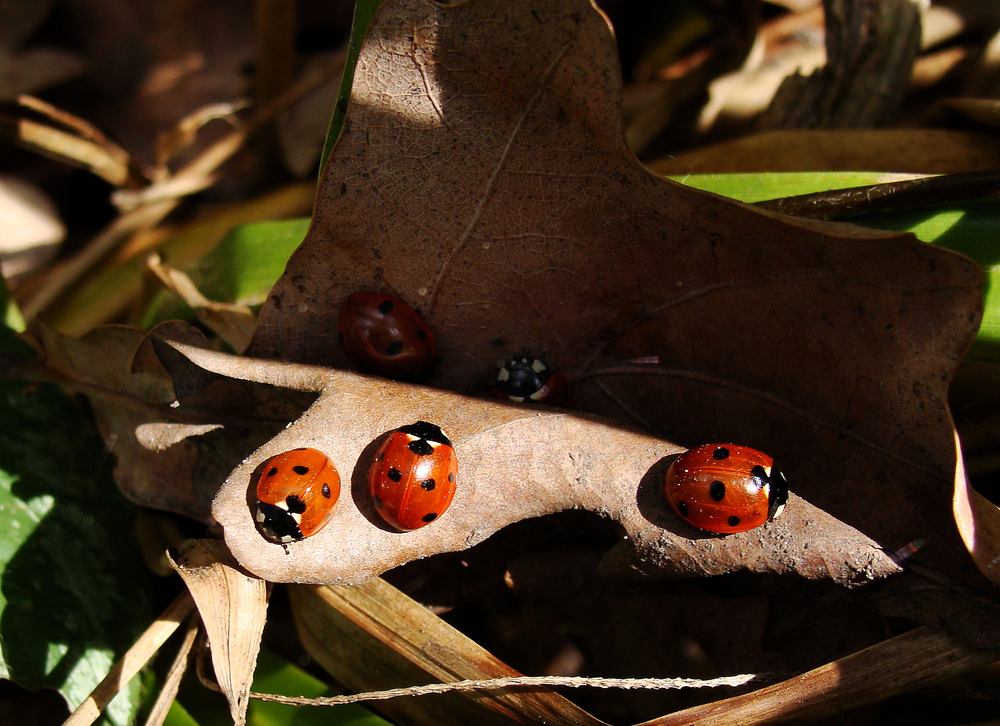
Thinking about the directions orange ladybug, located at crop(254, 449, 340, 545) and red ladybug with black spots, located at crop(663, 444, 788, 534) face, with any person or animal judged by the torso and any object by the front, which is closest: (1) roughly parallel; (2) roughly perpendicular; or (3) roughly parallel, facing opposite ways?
roughly perpendicular

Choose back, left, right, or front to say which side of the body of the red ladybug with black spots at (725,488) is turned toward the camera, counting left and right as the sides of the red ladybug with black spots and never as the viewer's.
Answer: right

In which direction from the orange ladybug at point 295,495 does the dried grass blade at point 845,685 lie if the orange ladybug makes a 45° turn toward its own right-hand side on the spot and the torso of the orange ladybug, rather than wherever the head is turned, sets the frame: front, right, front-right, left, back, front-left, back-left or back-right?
back

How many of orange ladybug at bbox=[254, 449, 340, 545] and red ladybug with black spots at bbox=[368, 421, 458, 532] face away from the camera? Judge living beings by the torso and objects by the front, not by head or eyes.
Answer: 1

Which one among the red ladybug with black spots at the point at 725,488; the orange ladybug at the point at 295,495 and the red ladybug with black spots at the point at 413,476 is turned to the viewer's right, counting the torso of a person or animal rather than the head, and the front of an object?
the red ladybug with black spots at the point at 725,488

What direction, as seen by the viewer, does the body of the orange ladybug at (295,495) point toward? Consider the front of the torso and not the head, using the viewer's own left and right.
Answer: facing the viewer and to the left of the viewer

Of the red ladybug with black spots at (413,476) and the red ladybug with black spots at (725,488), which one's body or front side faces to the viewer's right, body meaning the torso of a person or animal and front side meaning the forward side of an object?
the red ladybug with black spots at (725,488)

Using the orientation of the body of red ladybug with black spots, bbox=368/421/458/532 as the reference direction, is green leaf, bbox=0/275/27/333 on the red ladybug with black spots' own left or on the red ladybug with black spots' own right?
on the red ladybug with black spots' own left

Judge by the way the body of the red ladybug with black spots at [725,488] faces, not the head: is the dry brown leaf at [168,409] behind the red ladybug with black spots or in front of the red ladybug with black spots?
behind

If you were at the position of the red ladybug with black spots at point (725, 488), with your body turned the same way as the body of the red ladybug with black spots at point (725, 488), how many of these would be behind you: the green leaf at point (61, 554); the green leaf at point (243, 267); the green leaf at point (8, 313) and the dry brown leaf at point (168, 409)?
4

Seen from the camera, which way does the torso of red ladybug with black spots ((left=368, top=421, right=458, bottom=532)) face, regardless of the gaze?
away from the camera
